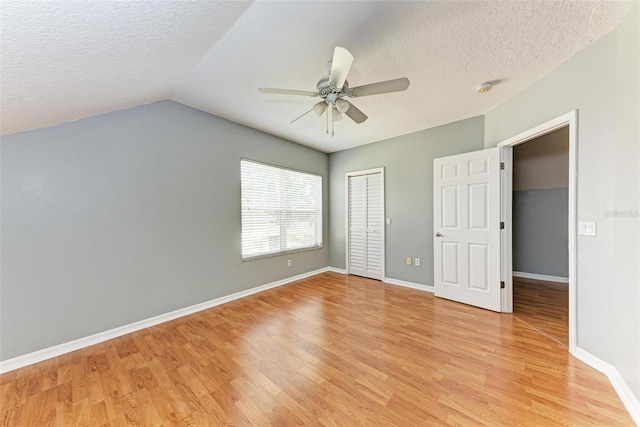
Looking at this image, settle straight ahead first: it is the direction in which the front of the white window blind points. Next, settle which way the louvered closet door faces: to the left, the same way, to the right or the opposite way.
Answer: to the right

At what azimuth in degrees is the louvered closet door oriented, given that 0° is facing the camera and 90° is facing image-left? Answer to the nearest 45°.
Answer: approximately 45°

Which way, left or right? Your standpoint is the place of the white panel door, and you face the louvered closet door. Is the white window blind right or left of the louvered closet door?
left

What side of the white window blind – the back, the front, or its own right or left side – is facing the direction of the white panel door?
front

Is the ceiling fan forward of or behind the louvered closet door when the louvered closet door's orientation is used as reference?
forward

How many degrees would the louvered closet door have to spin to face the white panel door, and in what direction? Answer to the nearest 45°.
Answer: approximately 90° to its left

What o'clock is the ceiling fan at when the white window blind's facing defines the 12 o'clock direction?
The ceiling fan is roughly at 1 o'clock from the white window blind.

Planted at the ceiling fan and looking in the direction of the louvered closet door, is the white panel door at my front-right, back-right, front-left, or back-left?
front-right

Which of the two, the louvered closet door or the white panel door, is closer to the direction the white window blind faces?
the white panel door

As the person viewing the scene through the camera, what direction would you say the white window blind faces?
facing the viewer and to the right of the viewer

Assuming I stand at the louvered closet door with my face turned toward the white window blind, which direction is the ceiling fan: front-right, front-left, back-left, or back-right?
front-left

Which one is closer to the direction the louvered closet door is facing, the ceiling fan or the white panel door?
the ceiling fan
